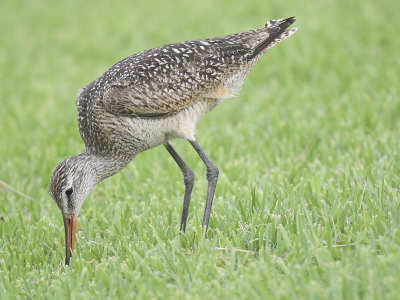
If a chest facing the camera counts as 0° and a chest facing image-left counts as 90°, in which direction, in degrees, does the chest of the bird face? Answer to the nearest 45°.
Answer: approximately 90°
